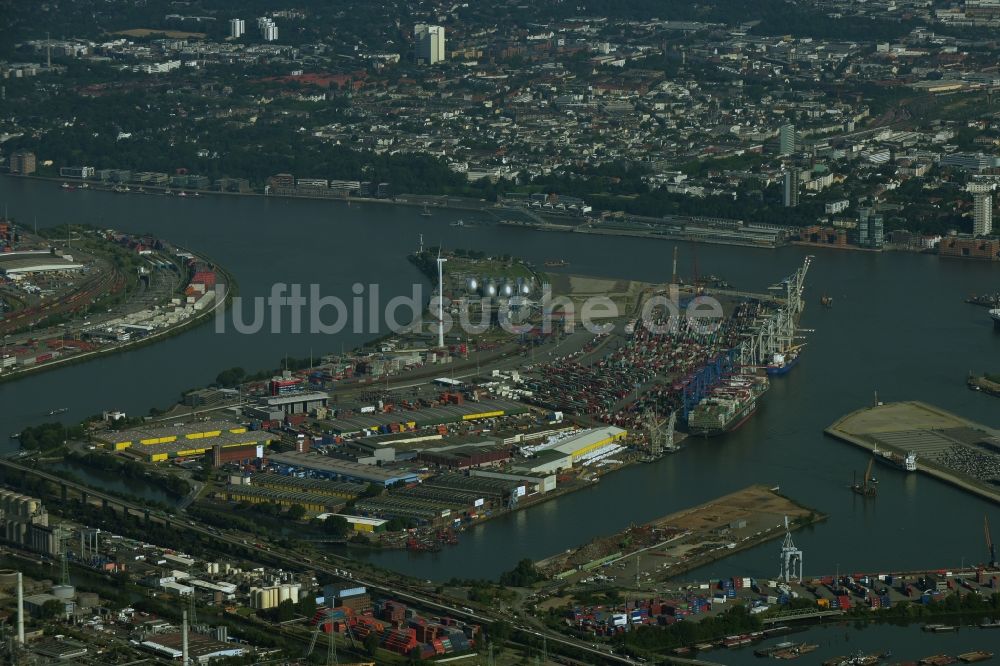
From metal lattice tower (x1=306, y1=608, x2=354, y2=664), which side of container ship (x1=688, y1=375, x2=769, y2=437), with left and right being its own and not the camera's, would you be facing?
back

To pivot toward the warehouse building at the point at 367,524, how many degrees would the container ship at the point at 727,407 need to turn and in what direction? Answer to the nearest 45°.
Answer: approximately 180°

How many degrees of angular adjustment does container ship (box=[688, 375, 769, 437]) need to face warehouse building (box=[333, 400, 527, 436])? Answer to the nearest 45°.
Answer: approximately 135° to its left

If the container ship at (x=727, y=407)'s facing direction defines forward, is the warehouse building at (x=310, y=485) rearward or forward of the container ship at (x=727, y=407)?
rearward

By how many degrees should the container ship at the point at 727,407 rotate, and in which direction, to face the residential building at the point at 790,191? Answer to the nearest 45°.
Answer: approximately 45° to its left

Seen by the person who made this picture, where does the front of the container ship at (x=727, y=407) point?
facing away from the viewer and to the right of the viewer

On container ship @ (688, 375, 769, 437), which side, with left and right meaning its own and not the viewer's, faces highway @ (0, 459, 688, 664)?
back

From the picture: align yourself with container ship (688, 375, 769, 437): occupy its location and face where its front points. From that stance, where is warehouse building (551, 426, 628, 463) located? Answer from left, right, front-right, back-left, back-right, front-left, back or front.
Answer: back

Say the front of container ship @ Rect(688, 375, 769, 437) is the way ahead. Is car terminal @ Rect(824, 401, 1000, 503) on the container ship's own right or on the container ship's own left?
on the container ship's own right

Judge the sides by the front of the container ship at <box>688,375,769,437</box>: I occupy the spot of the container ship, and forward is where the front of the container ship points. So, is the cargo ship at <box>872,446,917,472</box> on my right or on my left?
on my right
